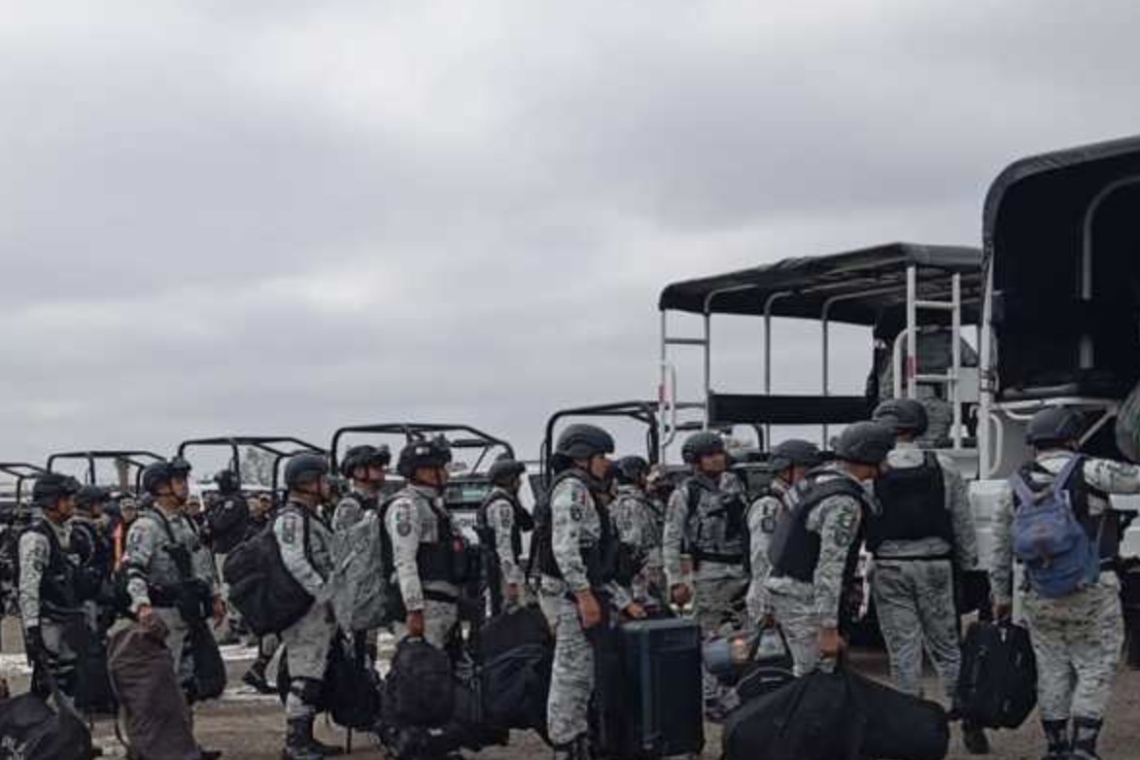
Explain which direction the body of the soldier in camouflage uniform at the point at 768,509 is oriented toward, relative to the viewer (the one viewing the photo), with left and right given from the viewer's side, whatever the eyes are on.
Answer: facing to the right of the viewer

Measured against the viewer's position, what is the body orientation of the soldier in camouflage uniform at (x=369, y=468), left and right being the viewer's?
facing to the right of the viewer

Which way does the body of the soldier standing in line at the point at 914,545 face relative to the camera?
away from the camera

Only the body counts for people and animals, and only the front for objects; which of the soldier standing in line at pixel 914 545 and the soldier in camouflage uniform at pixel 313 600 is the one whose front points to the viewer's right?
the soldier in camouflage uniform

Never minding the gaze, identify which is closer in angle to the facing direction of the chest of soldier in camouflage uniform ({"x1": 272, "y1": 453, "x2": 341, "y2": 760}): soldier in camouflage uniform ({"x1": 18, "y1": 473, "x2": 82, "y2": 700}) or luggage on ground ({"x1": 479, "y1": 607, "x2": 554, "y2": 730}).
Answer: the luggage on ground

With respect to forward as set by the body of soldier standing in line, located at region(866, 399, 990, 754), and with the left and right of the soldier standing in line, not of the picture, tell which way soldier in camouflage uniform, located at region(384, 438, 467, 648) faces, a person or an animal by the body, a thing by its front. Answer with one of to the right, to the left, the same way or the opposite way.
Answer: to the right

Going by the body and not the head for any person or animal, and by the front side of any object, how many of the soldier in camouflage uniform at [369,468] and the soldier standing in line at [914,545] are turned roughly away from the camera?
1

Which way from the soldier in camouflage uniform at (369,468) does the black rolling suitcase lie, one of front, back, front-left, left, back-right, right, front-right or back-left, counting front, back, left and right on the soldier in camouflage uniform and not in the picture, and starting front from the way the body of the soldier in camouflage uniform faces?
front-right

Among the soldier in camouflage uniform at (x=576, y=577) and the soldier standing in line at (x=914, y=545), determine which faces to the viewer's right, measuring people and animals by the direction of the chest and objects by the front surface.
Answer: the soldier in camouflage uniform

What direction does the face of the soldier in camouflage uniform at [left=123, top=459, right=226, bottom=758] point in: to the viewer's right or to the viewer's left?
to the viewer's right

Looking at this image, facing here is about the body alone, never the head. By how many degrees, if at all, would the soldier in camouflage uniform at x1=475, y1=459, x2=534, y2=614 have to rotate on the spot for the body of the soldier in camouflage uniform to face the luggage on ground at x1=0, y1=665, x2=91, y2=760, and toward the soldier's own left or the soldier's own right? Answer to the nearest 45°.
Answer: approximately 135° to the soldier's own right

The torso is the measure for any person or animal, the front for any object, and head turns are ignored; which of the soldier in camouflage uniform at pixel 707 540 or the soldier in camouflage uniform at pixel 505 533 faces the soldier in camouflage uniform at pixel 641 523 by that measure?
the soldier in camouflage uniform at pixel 505 533

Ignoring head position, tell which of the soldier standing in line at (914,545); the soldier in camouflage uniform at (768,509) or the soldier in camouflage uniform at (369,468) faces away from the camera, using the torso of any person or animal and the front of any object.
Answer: the soldier standing in line

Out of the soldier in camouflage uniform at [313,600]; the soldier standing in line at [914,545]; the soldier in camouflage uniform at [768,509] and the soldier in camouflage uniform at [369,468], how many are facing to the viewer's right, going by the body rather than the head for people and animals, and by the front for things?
3
